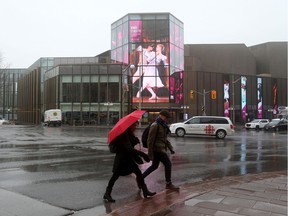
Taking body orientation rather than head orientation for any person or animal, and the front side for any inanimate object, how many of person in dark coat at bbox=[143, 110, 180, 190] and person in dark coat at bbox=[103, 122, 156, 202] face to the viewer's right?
2

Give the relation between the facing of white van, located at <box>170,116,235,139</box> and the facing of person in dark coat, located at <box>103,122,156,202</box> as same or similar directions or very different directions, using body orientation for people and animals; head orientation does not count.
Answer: very different directions

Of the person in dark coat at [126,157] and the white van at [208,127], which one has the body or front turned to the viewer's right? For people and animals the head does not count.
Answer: the person in dark coat

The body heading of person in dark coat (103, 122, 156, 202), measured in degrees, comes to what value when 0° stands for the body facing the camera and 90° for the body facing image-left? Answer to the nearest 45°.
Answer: approximately 270°

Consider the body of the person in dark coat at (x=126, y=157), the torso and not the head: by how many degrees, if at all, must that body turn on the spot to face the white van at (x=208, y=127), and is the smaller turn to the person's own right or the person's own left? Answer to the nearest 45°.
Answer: approximately 90° to the person's own left

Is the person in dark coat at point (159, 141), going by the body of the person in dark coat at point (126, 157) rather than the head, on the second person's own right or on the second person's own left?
on the second person's own left

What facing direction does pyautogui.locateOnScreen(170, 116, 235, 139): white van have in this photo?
to the viewer's left

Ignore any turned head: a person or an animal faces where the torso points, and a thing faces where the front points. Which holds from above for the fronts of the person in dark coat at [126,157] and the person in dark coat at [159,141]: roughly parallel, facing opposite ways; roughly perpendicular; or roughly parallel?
roughly parallel

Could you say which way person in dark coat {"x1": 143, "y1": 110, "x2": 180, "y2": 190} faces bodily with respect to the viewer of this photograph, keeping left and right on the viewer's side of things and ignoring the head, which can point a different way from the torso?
facing to the right of the viewer
